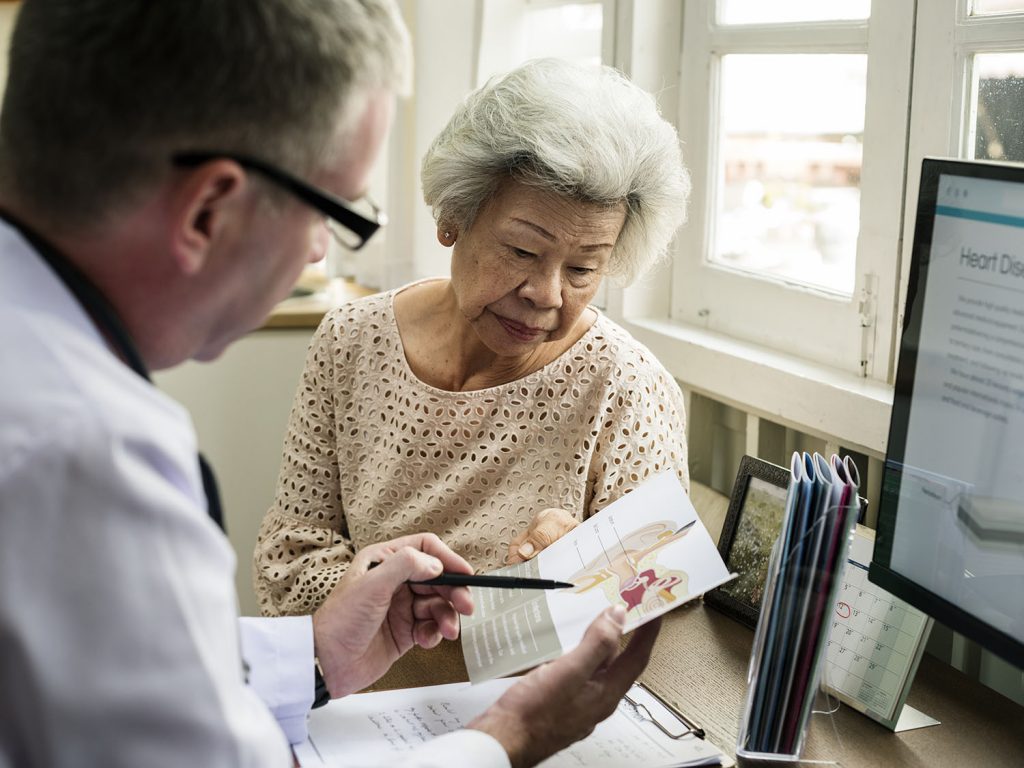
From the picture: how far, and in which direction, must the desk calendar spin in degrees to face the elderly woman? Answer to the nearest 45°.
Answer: approximately 90° to its right

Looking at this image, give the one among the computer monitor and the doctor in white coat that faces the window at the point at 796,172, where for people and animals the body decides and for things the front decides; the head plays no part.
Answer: the doctor in white coat

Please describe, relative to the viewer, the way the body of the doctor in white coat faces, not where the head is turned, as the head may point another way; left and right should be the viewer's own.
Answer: facing away from the viewer and to the right of the viewer

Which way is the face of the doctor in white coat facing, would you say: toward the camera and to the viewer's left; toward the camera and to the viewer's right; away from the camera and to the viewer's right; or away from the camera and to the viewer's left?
away from the camera and to the viewer's right

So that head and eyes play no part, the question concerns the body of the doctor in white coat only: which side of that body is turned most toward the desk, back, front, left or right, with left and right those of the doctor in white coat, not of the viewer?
front

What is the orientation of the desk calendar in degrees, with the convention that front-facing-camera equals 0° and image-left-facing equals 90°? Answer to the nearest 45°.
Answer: approximately 45°

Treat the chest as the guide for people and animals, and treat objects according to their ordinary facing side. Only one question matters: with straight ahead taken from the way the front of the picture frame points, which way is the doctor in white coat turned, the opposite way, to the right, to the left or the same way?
the opposite way

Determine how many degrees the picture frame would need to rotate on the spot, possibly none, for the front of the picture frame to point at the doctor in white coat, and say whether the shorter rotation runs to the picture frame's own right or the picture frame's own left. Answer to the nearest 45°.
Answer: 0° — it already faces them

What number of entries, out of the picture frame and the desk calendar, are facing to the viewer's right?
0
